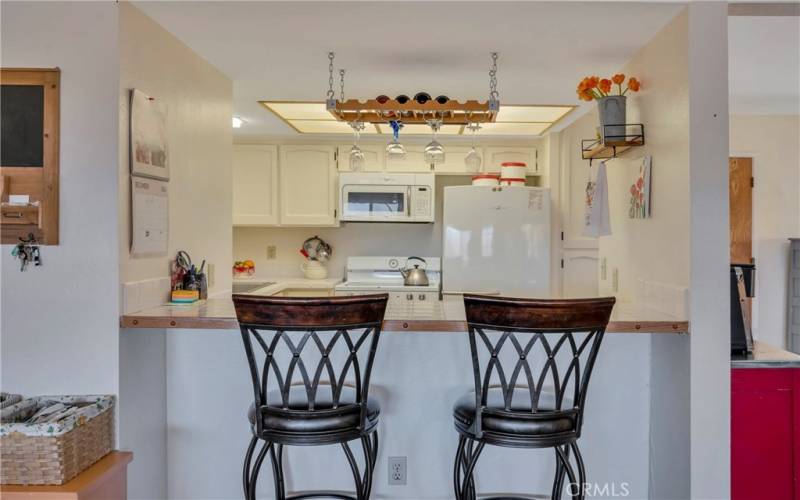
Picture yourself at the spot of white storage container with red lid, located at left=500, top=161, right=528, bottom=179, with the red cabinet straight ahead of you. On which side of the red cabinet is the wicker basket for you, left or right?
right

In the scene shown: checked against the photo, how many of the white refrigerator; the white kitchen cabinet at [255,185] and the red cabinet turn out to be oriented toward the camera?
3

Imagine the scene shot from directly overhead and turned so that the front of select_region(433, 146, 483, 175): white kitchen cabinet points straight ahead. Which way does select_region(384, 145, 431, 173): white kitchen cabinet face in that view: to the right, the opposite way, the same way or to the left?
the same way

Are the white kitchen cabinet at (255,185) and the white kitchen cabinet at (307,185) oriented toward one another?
no

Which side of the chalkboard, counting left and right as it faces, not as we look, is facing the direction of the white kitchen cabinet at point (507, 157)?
left

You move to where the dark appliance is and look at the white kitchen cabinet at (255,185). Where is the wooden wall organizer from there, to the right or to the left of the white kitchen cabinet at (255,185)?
left

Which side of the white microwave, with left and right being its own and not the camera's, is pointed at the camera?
front

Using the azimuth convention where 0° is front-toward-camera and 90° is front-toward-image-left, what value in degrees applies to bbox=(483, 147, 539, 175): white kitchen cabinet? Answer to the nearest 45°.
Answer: approximately 0°

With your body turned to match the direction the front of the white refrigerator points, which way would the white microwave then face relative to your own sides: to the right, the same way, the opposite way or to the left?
the same way

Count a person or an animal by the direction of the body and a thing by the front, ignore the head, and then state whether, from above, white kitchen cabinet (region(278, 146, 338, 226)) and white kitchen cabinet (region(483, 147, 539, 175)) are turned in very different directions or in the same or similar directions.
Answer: same or similar directions

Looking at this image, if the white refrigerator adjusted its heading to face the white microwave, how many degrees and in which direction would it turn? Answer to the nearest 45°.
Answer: approximately 90° to its right

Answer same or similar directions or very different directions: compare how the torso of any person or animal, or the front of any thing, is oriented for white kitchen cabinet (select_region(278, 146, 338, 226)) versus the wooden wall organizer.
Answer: same or similar directions

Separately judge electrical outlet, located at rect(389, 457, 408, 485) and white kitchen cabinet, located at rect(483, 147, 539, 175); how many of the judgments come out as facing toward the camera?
2

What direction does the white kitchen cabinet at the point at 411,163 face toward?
toward the camera

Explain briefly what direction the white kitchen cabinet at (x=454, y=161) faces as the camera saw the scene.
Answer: facing the viewer

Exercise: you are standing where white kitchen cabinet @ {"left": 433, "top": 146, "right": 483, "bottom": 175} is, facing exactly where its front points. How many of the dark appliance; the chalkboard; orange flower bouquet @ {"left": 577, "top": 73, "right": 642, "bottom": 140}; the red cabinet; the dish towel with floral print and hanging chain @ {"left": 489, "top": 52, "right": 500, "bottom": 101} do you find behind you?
0

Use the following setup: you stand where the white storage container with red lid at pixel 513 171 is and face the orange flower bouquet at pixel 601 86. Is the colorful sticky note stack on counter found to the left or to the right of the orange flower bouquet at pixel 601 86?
right
